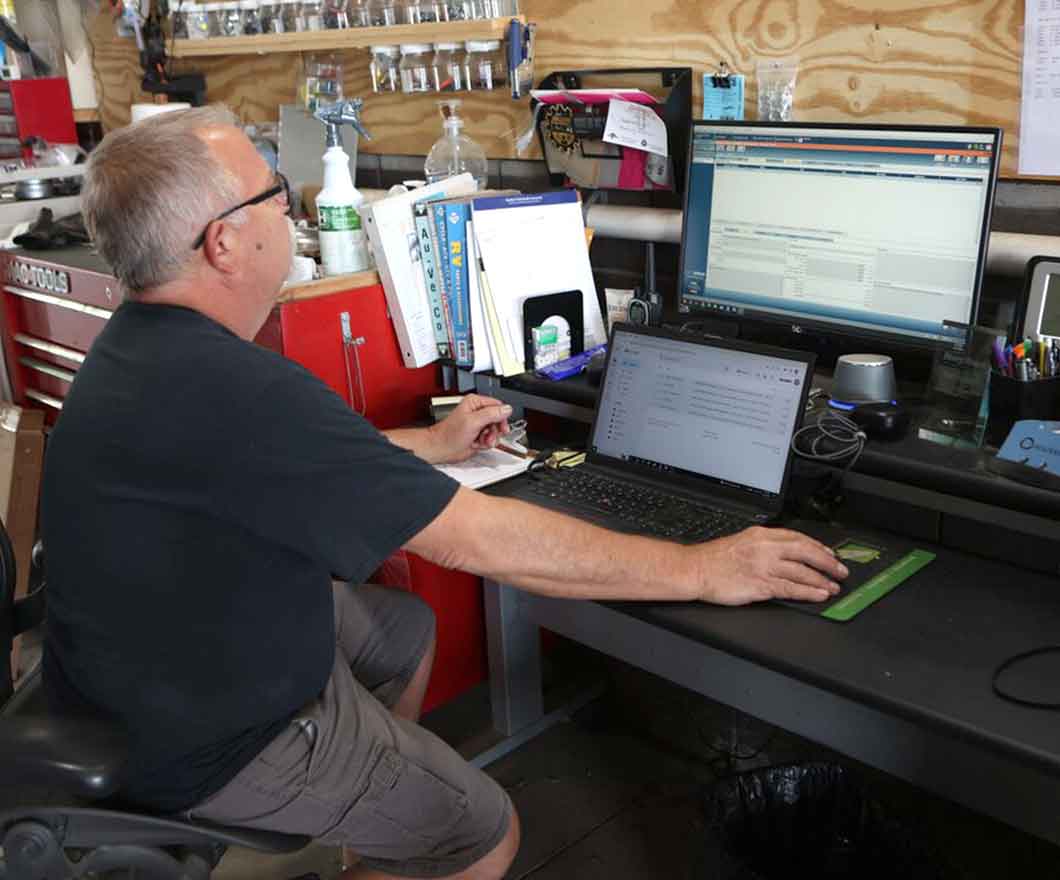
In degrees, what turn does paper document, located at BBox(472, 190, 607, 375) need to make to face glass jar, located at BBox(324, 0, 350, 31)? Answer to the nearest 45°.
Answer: approximately 135° to its right

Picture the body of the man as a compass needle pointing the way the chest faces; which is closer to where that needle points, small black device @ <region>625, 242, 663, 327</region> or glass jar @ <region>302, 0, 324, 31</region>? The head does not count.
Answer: the small black device

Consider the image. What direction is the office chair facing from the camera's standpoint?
to the viewer's right

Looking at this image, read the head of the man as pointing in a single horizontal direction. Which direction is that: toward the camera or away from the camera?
away from the camera

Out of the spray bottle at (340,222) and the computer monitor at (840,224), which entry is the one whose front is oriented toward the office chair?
the computer monitor
